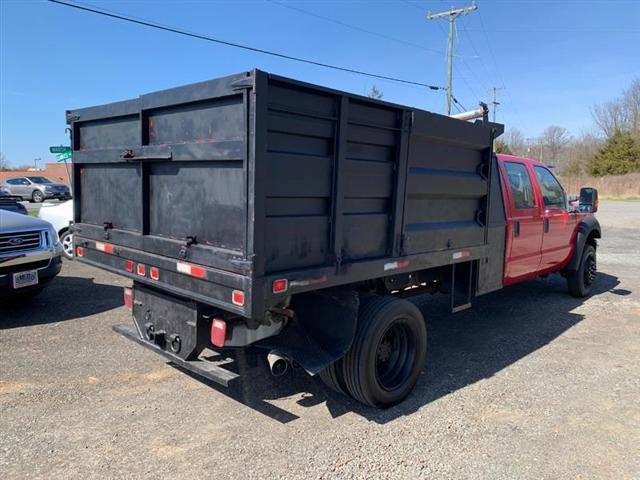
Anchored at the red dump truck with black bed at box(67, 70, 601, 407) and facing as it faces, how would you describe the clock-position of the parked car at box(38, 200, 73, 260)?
The parked car is roughly at 9 o'clock from the red dump truck with black bed.

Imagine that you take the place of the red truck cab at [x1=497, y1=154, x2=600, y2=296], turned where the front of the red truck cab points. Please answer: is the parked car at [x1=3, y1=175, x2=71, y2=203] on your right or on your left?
on your left

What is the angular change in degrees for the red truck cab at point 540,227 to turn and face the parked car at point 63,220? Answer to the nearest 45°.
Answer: approximately 135° to its left

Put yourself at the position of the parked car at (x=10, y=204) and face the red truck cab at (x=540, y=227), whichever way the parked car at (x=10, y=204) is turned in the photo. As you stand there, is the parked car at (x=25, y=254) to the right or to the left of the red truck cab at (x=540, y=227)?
right

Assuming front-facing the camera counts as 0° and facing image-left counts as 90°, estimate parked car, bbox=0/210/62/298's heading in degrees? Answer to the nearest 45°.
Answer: approximately 315°

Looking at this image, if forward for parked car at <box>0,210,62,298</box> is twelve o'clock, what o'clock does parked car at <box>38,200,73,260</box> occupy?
parked car at <box>38,200,73,260</box> is roughly at 8 o'clock from parked car at <box>0,210,62,298</box>.

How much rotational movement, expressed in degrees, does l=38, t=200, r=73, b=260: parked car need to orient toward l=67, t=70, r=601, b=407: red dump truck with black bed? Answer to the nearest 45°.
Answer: approximately 45° to its left

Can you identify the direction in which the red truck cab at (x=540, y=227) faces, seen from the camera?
facing away from the viewer and to the right of the viewer

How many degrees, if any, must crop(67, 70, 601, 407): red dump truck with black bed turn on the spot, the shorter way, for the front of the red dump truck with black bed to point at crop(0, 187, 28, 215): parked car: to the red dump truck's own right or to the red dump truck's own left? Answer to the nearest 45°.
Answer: approximately 90° to the red dump truck's own left

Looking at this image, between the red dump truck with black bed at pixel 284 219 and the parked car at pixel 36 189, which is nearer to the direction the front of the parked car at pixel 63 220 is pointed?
the red dump truck with black bed
